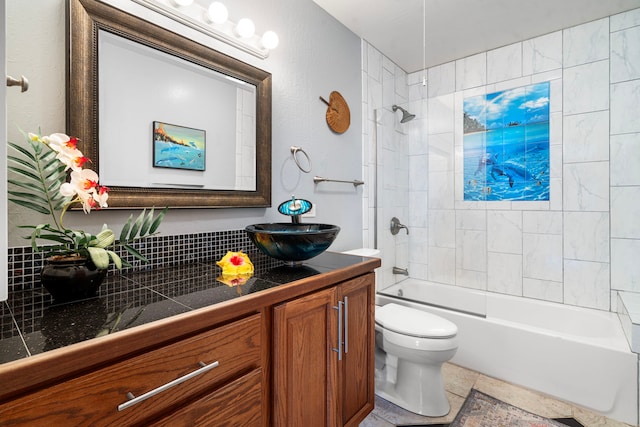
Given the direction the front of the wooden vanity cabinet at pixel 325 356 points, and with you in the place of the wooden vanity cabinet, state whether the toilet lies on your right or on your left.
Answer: on your left

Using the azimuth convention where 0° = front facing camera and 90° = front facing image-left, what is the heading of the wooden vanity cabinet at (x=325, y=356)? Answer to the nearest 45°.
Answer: approximately 315°

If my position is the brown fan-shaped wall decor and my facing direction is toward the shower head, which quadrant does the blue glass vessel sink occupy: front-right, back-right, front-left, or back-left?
back-right

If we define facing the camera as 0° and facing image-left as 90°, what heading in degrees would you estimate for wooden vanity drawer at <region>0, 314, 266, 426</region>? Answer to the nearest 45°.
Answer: approximately 315°

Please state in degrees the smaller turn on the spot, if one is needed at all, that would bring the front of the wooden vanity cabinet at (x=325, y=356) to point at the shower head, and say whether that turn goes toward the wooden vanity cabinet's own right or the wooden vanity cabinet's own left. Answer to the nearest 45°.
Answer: approximately 90° to the wooden vanity cabinet's own left
